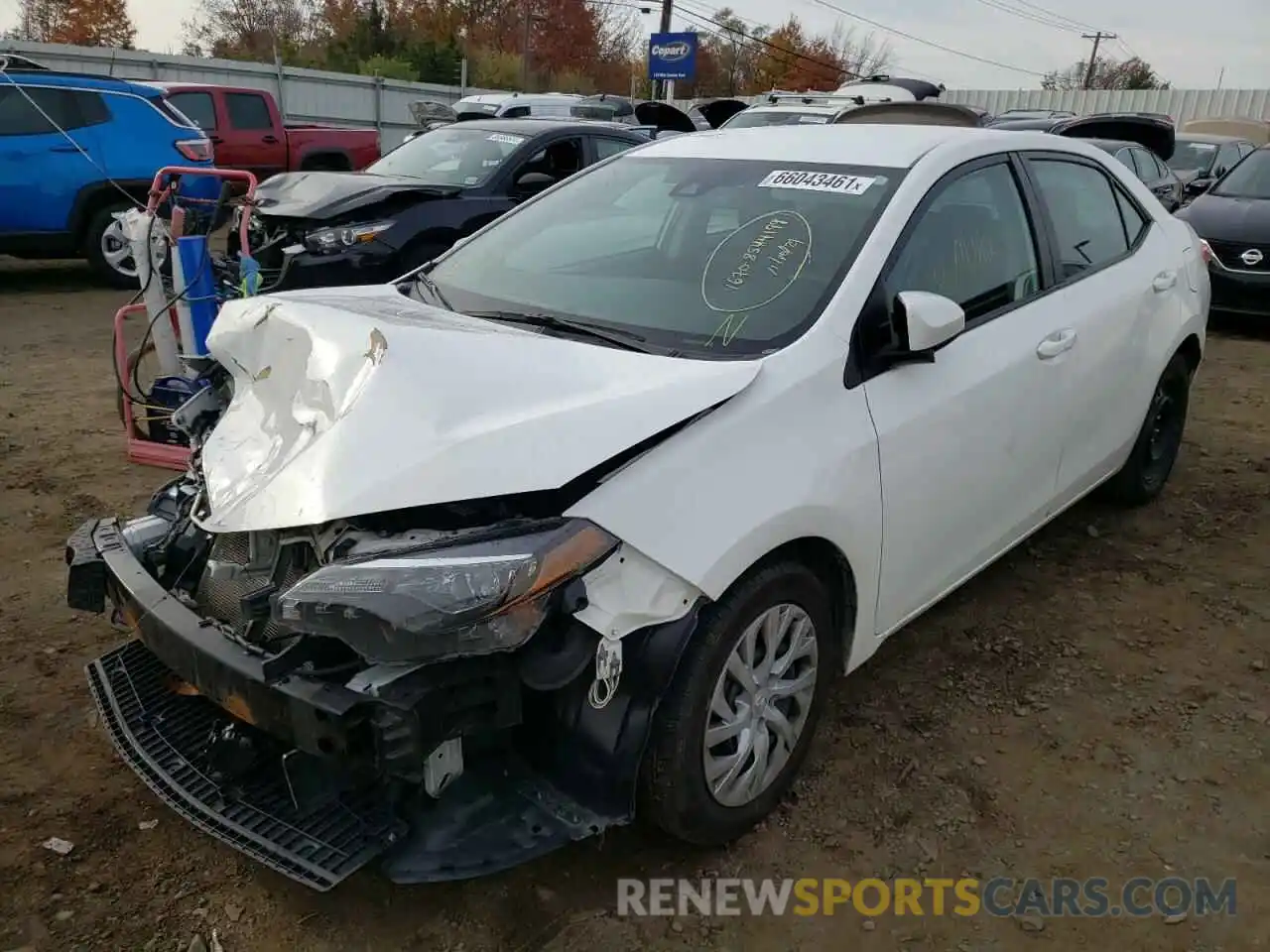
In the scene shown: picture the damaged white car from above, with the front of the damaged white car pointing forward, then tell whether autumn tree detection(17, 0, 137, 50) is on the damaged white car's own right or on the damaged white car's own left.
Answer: on the damaged white car's own right

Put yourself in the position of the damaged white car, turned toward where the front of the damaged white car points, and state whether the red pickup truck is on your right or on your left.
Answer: on your right

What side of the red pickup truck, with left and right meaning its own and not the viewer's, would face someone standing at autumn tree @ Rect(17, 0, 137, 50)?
right

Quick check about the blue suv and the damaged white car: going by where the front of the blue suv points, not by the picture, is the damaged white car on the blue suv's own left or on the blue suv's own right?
on the blue suv's own left

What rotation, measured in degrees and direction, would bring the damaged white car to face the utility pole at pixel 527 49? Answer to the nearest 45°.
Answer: approximately 135° to its right

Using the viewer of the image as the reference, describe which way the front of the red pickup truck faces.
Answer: facing to the left of the viewer

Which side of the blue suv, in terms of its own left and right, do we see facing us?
left

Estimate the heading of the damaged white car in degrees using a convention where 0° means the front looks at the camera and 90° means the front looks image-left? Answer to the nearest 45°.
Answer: approximately 45°

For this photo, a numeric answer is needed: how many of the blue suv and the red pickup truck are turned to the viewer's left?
2

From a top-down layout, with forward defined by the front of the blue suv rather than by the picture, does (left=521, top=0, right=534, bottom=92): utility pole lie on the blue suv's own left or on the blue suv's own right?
on the blue suv's own right

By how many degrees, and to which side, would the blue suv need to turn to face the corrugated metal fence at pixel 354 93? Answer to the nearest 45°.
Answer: approximately 90° to its right

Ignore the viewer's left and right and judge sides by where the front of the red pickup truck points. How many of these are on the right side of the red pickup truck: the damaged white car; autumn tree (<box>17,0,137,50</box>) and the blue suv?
1

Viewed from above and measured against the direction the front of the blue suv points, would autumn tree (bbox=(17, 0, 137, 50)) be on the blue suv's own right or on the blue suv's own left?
on the blue suv's own right
